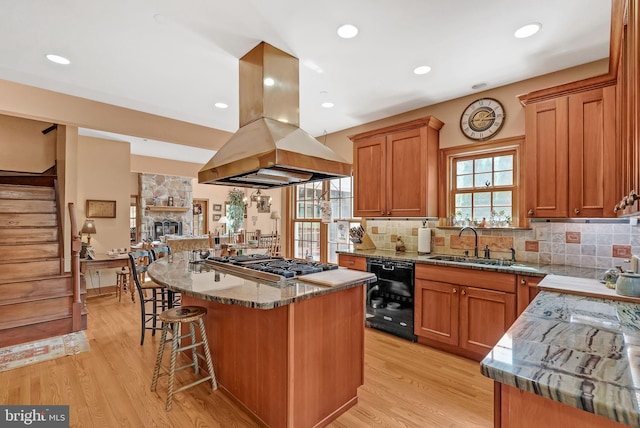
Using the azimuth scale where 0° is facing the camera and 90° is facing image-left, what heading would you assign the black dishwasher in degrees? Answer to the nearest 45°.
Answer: approximately 45°

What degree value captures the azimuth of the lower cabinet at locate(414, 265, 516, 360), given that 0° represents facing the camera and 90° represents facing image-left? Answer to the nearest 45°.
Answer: approximately 45°

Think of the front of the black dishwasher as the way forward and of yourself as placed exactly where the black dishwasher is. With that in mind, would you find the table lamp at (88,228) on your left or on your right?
on your right

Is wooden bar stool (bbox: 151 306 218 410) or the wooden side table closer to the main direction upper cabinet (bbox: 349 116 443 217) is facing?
the wooden bar stool

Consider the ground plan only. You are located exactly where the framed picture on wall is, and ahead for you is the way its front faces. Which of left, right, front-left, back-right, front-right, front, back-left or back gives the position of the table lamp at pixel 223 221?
back-left

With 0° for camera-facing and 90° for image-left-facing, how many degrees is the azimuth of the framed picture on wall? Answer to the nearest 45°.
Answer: approximately 0°
